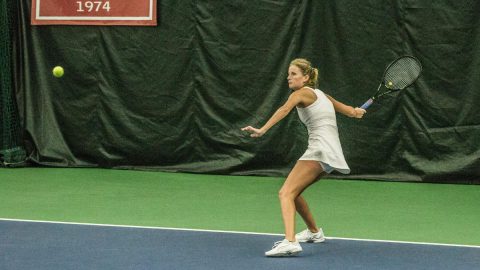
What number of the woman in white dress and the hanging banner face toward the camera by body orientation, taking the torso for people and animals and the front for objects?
1

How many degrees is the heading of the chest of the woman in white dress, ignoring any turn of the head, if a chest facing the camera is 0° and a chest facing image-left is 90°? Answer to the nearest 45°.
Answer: approximately 90°

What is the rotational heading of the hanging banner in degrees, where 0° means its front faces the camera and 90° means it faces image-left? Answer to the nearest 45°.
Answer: approximately 0°
